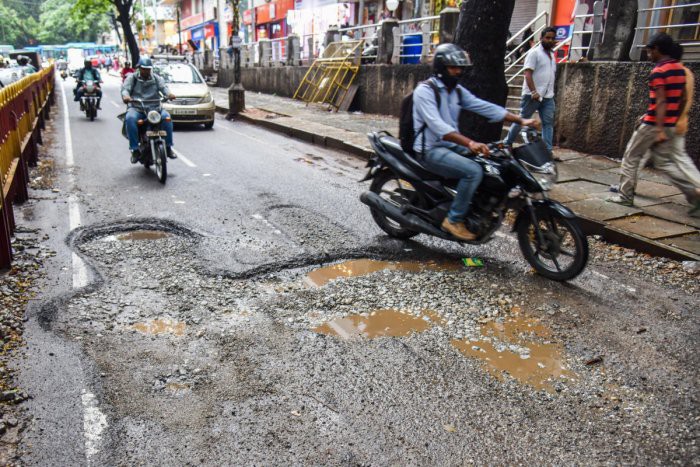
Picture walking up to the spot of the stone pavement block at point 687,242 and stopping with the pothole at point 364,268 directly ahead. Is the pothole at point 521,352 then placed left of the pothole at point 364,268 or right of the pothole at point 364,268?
left

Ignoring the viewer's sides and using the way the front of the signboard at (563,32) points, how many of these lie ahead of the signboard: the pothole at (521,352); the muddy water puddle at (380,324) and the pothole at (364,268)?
3

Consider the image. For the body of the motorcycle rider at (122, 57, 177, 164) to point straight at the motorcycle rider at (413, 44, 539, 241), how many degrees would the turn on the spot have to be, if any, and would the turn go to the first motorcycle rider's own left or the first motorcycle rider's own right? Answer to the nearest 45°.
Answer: approximately 45° to the first motorcycle rider's own left

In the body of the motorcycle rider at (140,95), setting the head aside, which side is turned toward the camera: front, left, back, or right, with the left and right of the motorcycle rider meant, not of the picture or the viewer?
front

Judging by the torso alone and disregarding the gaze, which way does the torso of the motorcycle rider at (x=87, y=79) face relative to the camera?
toward the camera

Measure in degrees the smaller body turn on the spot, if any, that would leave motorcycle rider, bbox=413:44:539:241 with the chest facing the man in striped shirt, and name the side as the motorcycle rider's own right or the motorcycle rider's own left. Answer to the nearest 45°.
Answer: approximately 90° to the motorcycle rider's own left

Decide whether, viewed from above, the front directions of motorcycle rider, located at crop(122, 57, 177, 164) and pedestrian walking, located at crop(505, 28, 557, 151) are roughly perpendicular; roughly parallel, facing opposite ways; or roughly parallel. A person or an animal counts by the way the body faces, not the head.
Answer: roughly parallel

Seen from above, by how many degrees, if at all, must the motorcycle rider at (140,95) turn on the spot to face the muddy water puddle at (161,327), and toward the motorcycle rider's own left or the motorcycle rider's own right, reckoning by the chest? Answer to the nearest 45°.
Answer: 0° — they already face it

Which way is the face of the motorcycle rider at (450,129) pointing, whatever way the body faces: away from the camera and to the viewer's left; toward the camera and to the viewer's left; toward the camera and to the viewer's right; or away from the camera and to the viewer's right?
toward the camera and to the viewer's right

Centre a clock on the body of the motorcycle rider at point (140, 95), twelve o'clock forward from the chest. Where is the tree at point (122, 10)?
The tree is roughly at 6 o'clock from the motorcycle rider.

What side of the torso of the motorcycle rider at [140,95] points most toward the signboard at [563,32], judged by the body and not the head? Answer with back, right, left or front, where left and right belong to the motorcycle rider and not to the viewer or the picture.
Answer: left

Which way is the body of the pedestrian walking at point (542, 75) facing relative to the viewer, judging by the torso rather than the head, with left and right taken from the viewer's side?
facing the viewer and to the right of the viewer

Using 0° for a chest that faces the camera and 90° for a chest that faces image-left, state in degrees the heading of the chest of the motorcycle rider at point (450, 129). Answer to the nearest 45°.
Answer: approximately 315°

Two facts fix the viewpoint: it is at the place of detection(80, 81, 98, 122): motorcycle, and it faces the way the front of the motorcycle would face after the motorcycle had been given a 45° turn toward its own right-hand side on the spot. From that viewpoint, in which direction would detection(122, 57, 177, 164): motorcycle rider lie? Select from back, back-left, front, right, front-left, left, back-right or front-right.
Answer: front-left

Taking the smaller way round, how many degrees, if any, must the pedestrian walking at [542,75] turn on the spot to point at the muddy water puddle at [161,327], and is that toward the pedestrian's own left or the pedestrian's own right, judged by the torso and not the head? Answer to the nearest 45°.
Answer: approximately 45° to the pedestrian's own right

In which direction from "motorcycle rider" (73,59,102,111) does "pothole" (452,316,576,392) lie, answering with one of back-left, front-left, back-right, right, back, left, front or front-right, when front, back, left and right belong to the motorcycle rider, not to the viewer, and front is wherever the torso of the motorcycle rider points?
front

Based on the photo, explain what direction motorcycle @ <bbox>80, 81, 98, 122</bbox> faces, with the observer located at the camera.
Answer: facing the viewer
